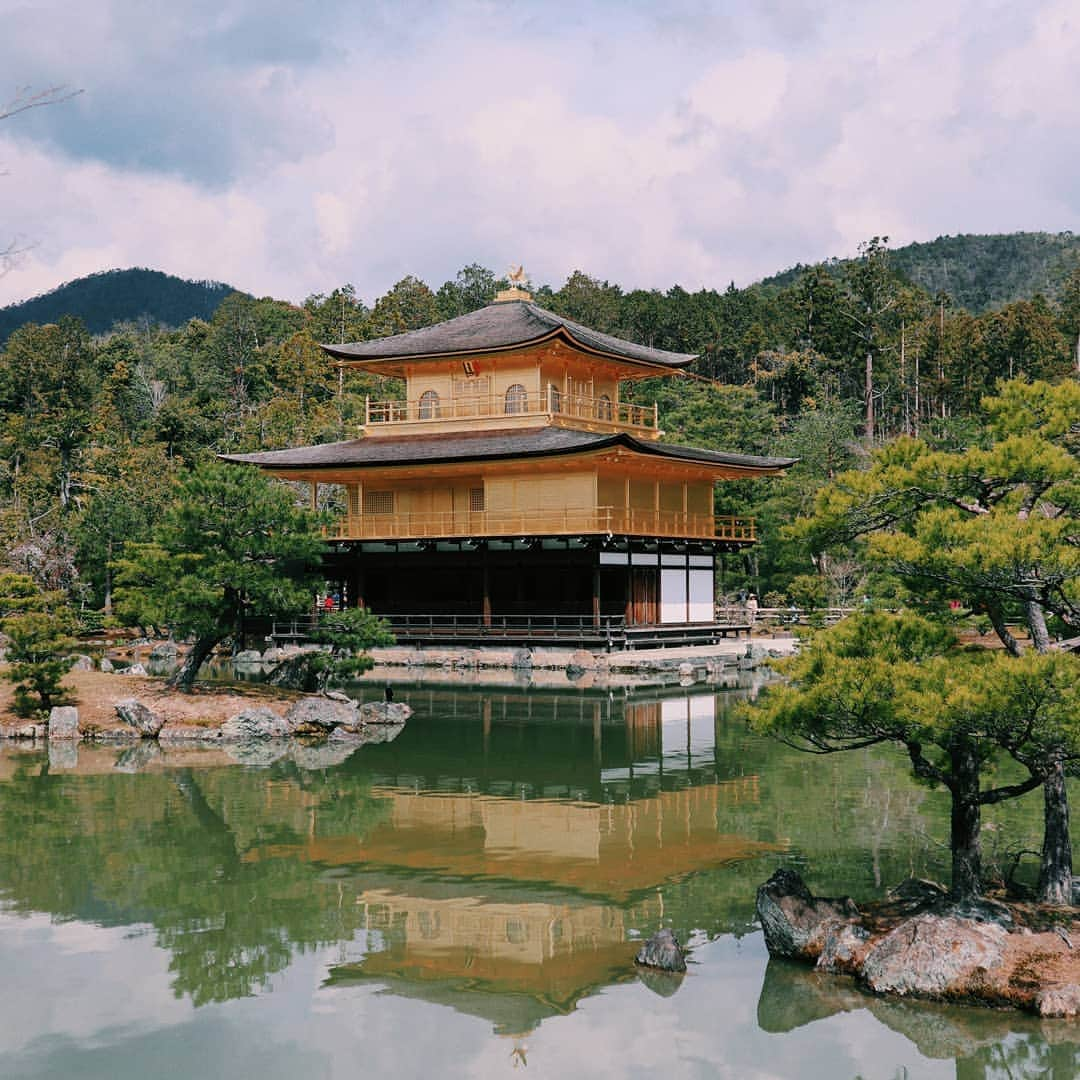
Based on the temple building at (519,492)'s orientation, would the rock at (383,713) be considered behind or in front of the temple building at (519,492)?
in front

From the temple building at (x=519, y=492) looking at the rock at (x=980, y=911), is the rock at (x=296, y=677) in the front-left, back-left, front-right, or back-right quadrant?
front-right

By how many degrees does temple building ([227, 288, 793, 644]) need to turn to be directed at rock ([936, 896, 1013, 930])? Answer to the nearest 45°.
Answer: approximately 45° to its left

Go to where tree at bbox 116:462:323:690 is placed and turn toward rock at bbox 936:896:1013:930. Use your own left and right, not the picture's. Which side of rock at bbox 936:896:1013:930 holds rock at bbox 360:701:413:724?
left

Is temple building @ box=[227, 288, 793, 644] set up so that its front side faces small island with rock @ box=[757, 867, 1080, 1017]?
no

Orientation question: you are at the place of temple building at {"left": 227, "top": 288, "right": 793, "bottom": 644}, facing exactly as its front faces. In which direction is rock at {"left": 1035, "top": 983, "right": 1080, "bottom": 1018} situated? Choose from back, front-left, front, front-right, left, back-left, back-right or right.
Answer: front-left

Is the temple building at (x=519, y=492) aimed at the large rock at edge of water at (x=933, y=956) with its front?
no

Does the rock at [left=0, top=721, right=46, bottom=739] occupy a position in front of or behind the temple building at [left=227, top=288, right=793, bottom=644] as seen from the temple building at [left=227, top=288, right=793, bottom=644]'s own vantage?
in front

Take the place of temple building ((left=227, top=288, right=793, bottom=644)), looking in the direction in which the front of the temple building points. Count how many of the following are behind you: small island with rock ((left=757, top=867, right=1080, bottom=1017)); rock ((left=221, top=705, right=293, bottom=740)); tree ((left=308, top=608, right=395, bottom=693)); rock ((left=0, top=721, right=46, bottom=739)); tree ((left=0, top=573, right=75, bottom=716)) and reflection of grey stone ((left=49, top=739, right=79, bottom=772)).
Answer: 0

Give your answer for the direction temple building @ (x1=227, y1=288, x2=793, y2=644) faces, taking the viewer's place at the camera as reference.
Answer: facing the viewer and to the left of the viewer

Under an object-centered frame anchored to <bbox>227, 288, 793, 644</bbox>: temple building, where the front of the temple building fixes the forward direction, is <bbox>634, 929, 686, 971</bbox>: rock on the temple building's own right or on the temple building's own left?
on the temple building's own left

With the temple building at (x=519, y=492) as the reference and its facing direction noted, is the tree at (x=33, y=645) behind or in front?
in front
